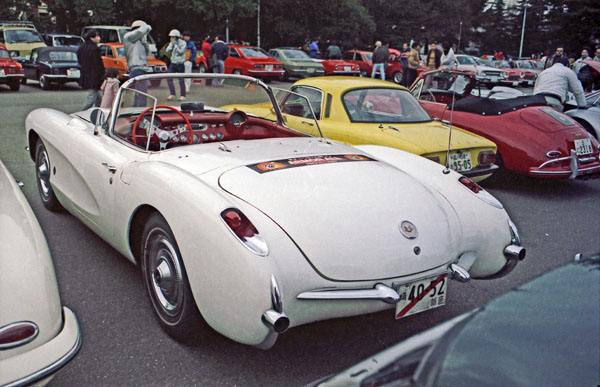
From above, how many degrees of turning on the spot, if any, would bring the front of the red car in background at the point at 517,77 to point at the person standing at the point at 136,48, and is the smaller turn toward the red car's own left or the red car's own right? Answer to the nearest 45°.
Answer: approximately 45° to the red car's own right

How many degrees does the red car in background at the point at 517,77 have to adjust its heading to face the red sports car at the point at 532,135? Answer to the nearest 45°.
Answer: approximately 45° to its right

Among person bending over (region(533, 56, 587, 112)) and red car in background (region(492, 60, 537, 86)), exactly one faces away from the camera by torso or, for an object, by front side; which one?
the person bending over

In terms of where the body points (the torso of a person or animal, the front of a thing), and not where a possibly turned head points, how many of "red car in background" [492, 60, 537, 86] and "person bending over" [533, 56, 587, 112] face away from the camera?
1

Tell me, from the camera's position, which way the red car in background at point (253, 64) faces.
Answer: facing away from the viewer and to the left of the viewer

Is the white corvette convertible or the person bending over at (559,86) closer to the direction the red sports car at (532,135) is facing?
the person bending over

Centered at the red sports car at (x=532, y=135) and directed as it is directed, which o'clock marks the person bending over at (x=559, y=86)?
The person bending over is roughly at 2 o'clock from the red sports car.

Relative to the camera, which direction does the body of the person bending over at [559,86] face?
away from the camera

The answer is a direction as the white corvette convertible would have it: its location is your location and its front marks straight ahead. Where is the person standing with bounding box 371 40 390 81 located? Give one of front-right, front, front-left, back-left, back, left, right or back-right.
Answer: front-right
